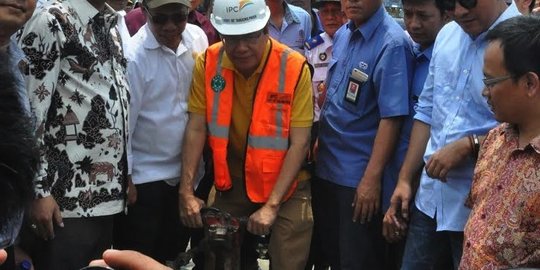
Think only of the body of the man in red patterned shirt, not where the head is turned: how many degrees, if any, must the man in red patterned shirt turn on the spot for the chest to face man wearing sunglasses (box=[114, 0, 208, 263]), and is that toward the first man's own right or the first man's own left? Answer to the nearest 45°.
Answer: approximately 45° to the first man's own right

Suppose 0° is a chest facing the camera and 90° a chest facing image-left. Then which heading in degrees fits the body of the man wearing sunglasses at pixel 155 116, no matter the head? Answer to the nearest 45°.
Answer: approximately 315°

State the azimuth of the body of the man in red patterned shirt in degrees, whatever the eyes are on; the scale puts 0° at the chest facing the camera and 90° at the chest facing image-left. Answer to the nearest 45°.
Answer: approximately 45°
